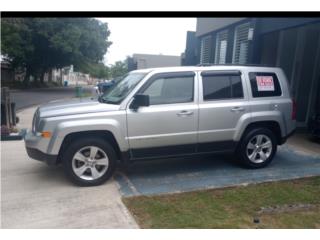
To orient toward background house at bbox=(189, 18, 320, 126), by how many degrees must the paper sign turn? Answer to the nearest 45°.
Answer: approximately 180°

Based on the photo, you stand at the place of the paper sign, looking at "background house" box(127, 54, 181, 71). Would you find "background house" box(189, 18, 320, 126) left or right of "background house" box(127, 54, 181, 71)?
right

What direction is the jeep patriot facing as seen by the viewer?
to the viewer's left

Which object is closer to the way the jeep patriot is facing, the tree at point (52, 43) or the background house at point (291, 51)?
the tree

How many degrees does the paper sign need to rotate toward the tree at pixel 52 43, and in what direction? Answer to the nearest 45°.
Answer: approximately 135° to its right

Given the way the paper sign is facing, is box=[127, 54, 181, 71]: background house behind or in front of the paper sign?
behind

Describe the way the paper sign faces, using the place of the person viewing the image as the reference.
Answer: facing the viewer

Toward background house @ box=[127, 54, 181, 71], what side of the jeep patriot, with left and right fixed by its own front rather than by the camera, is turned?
right

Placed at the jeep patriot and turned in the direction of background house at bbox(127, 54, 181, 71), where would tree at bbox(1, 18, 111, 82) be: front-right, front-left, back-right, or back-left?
front-left
